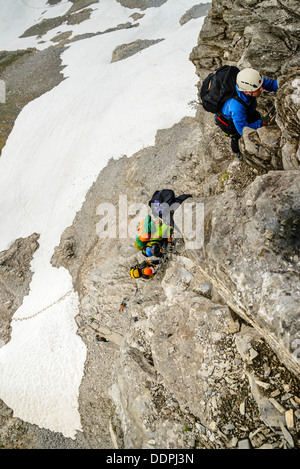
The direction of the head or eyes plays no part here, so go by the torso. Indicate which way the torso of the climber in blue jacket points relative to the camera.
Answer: to the viewer's right
